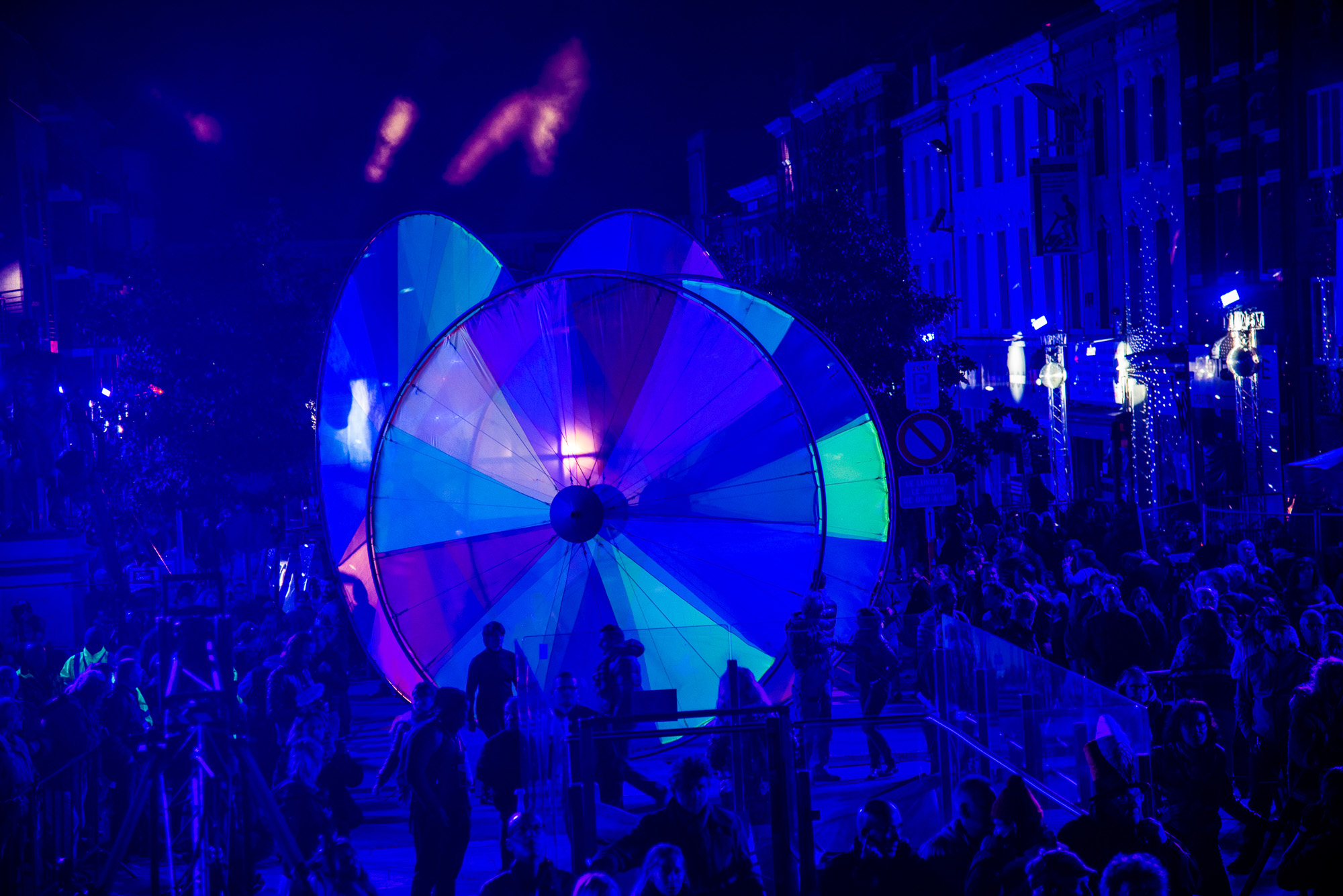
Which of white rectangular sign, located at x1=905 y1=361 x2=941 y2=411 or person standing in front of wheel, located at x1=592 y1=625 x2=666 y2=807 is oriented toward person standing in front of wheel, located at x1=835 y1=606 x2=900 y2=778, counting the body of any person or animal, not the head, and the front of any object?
the white rectangular sign

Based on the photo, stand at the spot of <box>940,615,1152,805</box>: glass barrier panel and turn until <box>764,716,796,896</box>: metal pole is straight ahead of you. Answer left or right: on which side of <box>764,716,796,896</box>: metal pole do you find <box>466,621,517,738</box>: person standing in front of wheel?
right

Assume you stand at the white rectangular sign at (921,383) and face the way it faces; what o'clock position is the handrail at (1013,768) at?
The handrail is roughly at 12 o'clock from the white rectangular sign.

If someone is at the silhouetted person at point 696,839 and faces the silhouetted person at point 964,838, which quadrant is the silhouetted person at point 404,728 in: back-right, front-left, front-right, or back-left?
back-left

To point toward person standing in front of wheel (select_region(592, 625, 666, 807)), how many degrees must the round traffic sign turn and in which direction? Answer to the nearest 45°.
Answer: approximately 45° to its right

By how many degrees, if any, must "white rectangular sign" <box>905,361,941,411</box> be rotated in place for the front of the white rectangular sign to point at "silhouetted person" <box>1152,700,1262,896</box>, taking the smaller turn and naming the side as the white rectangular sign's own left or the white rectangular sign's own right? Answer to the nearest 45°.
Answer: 0° — it already faces them

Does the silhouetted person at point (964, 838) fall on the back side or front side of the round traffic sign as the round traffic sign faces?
on the front side
